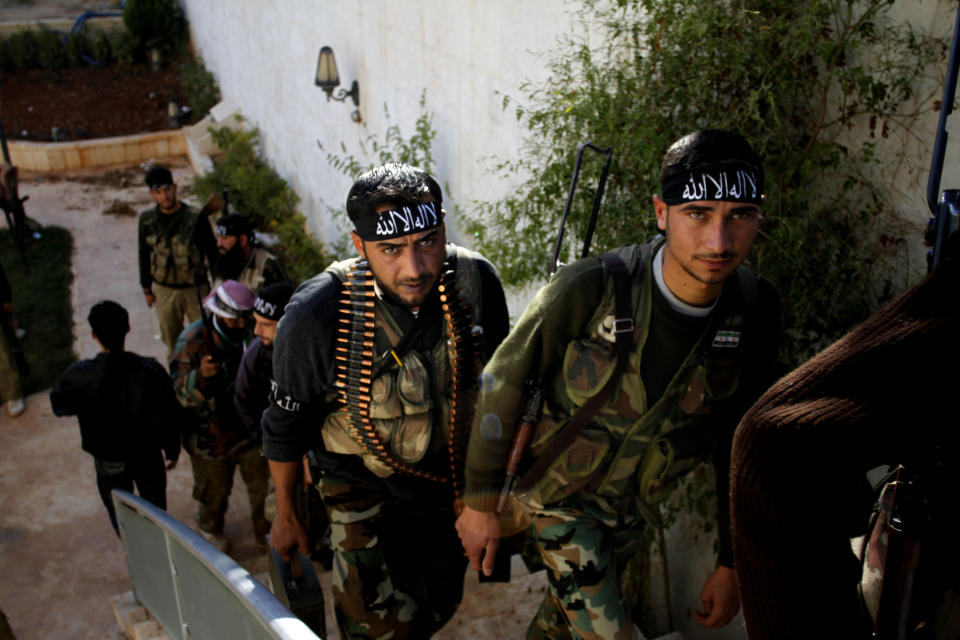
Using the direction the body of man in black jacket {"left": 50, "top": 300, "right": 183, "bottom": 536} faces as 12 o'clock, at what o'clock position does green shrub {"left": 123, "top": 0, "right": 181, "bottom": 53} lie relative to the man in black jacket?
The green shrub is roughly at 12 o'clock from the man in black jacket.

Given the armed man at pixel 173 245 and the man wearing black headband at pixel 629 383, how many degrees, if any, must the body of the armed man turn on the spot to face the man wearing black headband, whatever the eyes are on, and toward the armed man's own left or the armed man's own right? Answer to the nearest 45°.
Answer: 0° — they already face them

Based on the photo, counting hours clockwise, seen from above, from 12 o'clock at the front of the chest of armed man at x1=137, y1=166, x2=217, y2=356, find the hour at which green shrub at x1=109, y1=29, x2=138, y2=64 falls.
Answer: The green shrub is roughly at 6 o'clock from the armed man.

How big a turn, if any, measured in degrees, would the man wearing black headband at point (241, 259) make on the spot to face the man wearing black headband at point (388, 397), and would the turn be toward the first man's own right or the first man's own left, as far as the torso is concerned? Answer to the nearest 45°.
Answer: approximately 45° to the first man's own left

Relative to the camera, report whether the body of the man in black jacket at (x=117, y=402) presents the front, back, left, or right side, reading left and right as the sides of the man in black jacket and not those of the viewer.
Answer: back

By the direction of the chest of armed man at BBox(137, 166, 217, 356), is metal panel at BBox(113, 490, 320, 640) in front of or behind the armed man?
in front

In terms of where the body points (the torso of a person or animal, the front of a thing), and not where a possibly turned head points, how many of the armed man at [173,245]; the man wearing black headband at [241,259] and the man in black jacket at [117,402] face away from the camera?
1

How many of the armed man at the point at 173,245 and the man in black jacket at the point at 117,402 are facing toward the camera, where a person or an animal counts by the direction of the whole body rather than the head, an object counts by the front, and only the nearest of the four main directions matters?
1

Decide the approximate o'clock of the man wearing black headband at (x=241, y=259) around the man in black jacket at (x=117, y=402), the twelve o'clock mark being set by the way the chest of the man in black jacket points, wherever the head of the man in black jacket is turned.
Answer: The man wearing black headband is roughly at 1 o'clock from the man in black jacket.

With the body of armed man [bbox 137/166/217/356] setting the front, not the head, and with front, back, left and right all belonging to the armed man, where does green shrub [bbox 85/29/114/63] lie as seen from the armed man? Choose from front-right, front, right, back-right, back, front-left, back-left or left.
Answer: back

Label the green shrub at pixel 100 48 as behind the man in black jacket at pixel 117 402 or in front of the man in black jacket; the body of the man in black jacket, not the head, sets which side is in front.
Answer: in front

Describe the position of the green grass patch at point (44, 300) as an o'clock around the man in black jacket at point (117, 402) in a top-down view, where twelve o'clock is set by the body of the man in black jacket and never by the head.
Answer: The green grass patch is roughly at 12 o'clock from the man in black jacket.

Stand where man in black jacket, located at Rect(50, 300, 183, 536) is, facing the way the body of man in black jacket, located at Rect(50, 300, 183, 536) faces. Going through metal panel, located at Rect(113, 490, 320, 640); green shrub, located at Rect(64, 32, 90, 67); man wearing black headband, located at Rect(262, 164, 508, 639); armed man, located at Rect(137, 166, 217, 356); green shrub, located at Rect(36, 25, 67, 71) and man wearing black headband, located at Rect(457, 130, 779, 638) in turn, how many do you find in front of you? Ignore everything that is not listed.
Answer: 3

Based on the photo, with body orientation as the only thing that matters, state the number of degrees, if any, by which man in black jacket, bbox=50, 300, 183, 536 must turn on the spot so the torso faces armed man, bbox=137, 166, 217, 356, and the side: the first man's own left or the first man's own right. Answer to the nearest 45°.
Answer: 0° — they already face them

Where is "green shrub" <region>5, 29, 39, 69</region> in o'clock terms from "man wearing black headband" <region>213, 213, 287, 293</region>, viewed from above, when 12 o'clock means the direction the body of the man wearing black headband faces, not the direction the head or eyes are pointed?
The green shrub is roughly at 4 o'clock from the man wearing black headband.

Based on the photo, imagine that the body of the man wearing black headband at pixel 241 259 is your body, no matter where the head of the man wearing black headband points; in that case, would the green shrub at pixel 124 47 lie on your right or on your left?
on your right

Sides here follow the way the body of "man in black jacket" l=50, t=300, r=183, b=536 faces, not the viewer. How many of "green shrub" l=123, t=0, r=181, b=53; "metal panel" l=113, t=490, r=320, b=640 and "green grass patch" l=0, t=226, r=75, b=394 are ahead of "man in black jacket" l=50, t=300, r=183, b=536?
2
